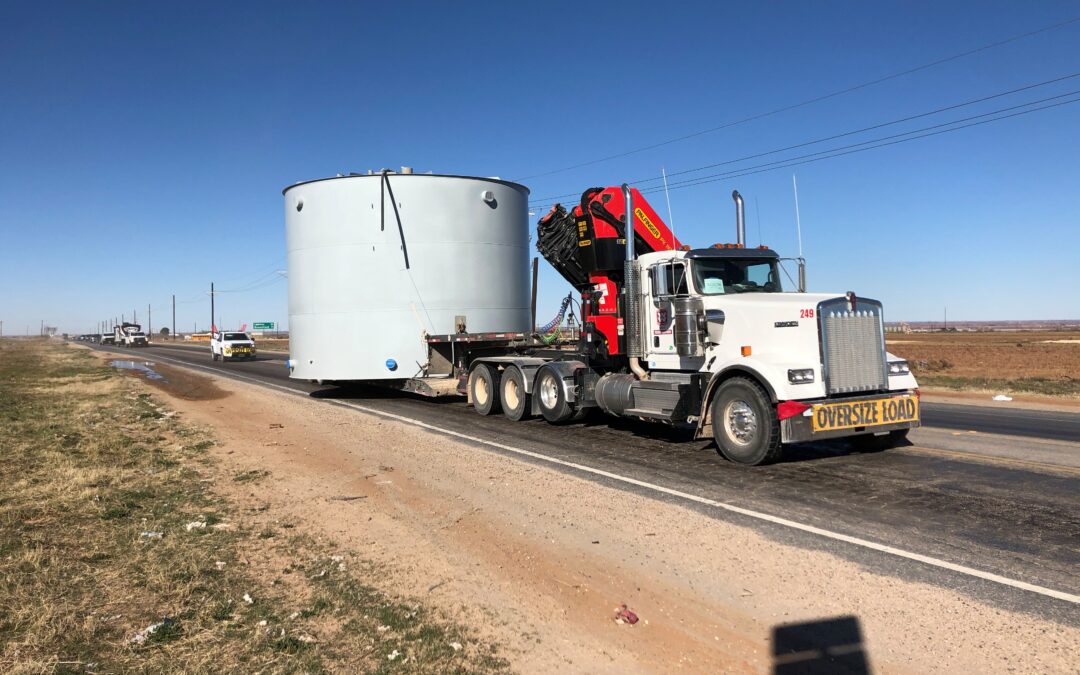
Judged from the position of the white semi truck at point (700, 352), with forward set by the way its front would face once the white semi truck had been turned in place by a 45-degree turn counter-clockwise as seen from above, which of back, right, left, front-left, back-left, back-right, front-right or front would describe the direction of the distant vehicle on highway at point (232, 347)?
back-left

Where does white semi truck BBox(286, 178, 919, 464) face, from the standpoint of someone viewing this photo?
facing the viewer and to the right of the viewer
